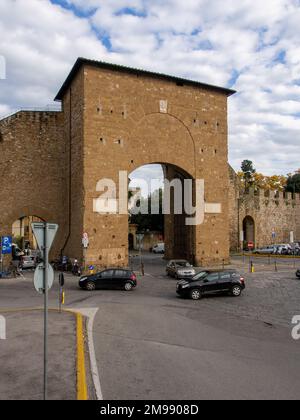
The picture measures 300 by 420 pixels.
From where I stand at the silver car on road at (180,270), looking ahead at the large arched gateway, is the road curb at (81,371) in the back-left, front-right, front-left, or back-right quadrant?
back-left

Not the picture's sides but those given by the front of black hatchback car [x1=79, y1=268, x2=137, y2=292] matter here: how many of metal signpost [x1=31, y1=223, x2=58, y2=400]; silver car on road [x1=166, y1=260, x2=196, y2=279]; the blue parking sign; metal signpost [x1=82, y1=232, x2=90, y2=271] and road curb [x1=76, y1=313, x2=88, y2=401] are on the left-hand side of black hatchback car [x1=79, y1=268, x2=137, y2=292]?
2

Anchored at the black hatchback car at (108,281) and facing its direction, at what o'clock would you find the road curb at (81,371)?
The road curb is roughly at 9 o'clock from the black hatchback car.

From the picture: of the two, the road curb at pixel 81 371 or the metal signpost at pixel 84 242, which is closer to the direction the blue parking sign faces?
the road curb

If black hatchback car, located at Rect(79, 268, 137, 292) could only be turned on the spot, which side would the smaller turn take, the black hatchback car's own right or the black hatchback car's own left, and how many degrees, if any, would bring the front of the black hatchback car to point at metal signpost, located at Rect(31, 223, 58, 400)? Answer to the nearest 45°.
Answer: approximately 90° to the black hatchback car's own left

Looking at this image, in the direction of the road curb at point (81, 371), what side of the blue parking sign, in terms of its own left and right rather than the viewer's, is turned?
front

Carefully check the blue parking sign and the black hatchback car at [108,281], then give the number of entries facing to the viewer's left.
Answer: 1

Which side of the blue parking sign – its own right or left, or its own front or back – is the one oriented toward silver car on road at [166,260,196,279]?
left

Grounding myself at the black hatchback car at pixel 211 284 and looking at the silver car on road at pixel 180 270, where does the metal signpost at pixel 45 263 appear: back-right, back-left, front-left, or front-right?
back-left

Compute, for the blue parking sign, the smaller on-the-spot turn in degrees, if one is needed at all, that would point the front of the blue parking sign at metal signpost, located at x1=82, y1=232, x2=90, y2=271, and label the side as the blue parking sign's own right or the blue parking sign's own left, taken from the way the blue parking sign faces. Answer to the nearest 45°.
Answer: approximately 90° to the blue parking sign's own left

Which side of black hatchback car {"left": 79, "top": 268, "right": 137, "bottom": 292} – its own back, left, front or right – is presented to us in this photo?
left

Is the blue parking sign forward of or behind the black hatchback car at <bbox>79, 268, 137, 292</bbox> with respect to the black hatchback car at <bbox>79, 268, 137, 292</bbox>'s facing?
forward

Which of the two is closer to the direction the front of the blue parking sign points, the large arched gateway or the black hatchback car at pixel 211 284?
the black hatchback car

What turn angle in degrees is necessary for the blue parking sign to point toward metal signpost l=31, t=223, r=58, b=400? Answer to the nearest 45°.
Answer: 0° — it already faces it

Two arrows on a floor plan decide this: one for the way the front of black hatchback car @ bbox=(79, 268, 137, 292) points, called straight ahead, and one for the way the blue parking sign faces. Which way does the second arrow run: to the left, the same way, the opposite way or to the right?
to the left

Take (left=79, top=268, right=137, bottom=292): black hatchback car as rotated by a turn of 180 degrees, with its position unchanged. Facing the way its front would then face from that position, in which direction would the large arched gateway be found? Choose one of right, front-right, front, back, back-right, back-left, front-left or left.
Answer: left
